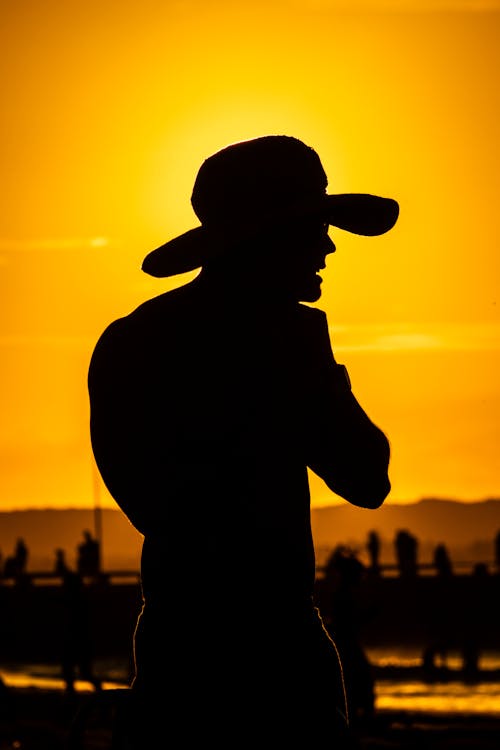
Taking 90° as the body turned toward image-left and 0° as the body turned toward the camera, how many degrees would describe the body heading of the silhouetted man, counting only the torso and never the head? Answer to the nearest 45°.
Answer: approximately 270°

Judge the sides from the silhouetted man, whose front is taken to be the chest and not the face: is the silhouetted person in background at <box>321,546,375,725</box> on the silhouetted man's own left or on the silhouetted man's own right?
on the silhouetted man's own left
